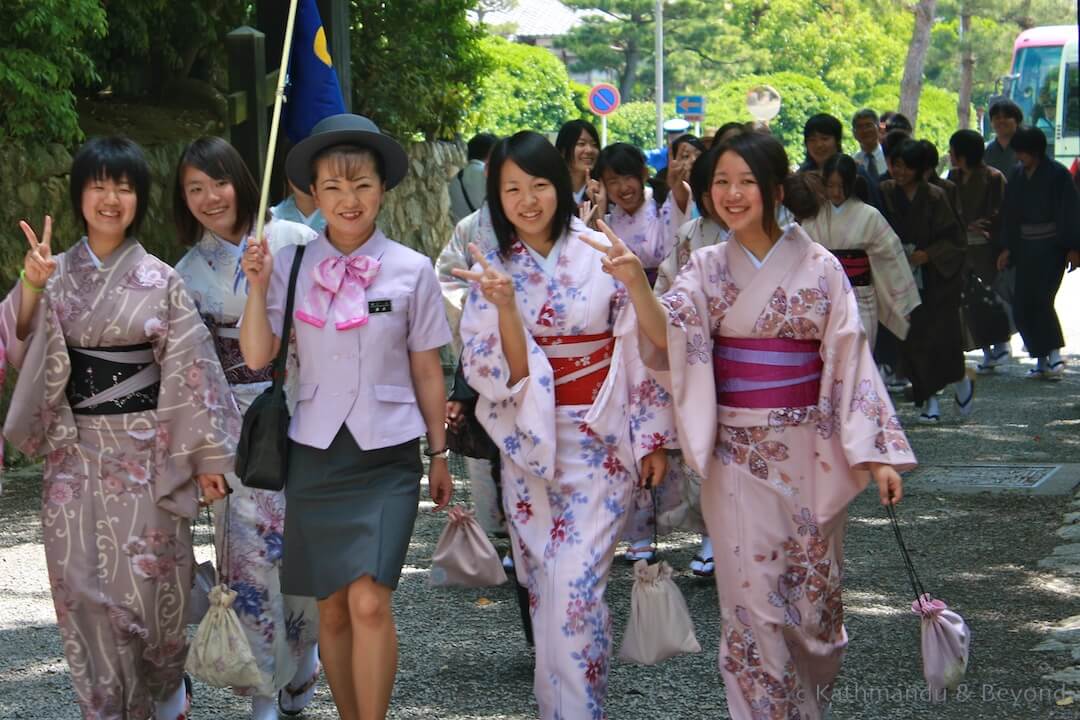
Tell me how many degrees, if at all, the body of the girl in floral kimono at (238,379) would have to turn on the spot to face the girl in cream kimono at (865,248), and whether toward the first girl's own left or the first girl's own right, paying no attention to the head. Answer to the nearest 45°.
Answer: approximately 135° to the first girl's own left

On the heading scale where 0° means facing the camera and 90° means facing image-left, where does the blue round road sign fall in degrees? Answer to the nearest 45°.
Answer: approximately 0°

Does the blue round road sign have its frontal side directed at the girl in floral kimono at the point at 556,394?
yes

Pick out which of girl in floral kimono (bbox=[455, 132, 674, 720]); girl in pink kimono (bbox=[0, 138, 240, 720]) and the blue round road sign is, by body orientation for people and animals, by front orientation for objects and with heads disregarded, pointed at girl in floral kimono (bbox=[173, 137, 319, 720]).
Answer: the blue round road sign

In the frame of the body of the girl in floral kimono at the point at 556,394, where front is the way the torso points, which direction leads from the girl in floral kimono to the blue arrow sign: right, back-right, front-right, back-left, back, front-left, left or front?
back

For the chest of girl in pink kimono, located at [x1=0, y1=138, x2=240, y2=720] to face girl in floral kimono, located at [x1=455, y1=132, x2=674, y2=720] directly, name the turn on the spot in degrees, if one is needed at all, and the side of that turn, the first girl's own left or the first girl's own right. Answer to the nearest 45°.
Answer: approximately 90° to the first girl's own left

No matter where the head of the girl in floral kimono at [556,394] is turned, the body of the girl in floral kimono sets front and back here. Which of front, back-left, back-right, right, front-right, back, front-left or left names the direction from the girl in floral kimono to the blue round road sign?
back

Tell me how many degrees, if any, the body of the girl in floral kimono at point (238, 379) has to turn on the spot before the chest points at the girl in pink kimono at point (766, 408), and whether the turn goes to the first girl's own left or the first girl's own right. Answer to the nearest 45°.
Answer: approximately 45° to the first girl's own left

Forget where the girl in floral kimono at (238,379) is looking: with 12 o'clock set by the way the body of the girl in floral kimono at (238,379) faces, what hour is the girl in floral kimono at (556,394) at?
the girl in floral kimono at (556,394) is roughly at 10 o'clock from the girl in floral kimono at (238,379).
